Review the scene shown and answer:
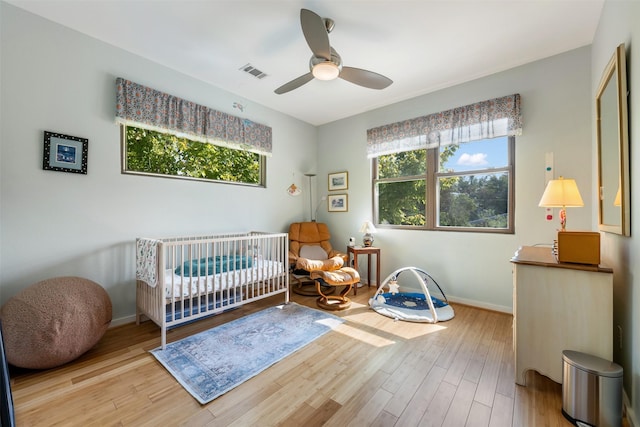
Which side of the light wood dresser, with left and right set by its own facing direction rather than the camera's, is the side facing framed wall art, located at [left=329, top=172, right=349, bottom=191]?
front

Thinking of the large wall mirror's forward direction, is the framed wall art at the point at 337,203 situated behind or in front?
in front

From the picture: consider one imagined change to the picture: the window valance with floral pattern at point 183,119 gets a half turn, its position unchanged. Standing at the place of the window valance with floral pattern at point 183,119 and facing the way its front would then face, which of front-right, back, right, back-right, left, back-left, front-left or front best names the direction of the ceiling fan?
back

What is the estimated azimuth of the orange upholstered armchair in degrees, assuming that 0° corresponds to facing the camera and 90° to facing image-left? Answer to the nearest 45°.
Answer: approximately 315°

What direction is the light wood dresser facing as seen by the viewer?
to the viewer's left

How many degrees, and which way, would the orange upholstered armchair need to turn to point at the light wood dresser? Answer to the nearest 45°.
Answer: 0° — it already faces it

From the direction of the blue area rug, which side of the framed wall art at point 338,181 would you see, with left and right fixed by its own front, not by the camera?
front

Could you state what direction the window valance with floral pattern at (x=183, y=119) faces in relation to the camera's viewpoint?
facing the viewer and to the right of the viewer

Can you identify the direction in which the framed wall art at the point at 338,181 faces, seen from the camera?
facing the viewer and to the left of the viewer

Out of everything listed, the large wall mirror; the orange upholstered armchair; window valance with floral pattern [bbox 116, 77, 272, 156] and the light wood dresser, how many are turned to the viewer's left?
2

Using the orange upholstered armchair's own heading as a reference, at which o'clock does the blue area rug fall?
The blue area rug is roughly at 2 o'clock from the orange upholstered armchair.

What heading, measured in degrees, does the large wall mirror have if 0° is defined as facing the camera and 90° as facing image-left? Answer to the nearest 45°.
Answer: approximately 90°

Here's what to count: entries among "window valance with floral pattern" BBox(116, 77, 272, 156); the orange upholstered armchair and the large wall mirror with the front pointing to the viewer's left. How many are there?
1
